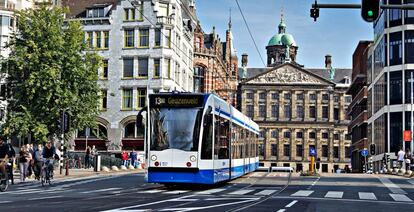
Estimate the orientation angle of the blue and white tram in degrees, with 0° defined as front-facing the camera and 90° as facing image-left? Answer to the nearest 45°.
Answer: approximately 45°

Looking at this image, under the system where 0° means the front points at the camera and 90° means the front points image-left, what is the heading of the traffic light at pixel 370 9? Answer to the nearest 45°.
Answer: approximately 0°

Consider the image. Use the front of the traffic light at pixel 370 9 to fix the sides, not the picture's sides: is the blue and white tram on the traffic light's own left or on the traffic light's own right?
on the traffic light's own right

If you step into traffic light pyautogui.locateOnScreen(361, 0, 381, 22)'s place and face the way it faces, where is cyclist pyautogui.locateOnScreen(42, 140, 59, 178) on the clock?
The cyclist is roughly at 4 o'clock from the traffic light.

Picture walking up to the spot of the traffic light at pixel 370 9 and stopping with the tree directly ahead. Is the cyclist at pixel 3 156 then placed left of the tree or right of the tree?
left

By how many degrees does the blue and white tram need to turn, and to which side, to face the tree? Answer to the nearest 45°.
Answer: approximately 135° to its right

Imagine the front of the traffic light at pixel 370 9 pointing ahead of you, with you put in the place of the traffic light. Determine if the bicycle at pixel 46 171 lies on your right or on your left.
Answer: on your right

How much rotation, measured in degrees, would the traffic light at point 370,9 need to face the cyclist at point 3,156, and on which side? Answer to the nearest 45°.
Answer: approximately 90° to its right

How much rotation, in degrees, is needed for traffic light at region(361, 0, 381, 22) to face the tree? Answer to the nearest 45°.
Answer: approximately 135° to its right

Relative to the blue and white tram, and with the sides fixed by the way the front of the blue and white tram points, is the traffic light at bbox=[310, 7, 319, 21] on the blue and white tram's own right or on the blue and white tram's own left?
on the blue and white tram's own left

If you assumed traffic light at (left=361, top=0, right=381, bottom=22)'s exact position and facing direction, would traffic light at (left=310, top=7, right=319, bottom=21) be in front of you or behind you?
behind
